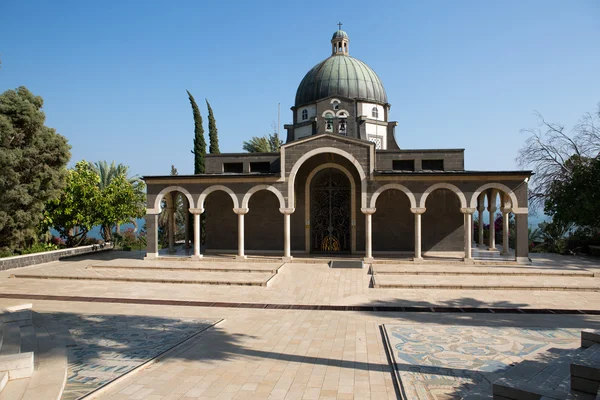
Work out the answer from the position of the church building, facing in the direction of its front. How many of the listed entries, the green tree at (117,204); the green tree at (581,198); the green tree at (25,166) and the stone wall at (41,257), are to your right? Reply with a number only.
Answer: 3

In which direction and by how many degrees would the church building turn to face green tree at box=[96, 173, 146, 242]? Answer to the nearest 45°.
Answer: approximately 90° to its right

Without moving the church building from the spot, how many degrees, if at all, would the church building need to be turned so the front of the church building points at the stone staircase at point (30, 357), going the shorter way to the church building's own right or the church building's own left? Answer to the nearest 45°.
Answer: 0° — it already faces it

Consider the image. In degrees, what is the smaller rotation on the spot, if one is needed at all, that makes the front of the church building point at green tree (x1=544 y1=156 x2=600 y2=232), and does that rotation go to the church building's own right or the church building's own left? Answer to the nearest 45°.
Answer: approximately 90° to the church building's own left

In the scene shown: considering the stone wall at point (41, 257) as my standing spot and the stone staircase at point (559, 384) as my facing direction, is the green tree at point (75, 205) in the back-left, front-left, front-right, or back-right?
back-left

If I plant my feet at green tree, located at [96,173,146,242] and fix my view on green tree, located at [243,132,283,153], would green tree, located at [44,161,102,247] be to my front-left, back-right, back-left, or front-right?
back-left

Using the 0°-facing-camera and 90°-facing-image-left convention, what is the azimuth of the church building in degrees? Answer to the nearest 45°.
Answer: approximately 0°

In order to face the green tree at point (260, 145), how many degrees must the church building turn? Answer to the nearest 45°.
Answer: approximately 180°

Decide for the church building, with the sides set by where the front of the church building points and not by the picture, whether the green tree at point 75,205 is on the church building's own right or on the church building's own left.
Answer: on the church building's own right

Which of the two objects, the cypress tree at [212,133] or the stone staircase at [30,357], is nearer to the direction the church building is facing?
the stone staircase

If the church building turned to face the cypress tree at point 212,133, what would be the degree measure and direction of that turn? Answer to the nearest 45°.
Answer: approximately 135° to its right

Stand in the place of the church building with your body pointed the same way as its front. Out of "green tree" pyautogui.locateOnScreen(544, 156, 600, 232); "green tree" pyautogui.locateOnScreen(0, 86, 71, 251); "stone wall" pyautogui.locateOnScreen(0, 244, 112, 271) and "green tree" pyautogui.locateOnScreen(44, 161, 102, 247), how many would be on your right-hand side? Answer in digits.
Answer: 3

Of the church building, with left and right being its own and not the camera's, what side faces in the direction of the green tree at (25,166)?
right

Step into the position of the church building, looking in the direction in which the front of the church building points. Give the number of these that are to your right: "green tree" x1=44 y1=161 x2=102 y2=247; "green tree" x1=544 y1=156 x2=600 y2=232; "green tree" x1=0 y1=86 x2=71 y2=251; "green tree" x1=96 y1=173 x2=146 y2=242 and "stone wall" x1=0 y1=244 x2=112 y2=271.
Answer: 4
